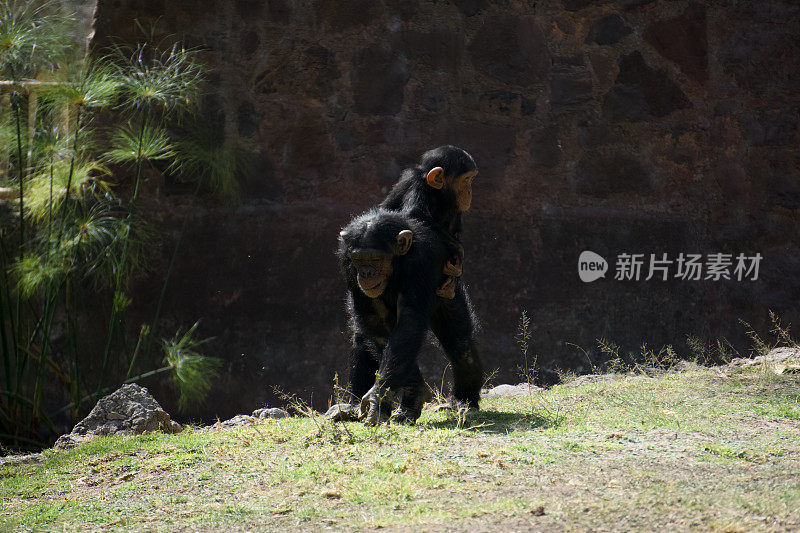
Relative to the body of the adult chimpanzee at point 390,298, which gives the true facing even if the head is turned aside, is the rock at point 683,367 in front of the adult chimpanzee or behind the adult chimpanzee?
behind

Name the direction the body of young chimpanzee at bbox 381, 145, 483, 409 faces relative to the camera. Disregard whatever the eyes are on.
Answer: to the viewer's right

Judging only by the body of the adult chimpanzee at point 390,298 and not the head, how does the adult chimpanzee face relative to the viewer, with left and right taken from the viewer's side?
facing the viewer and to the left of the viewer

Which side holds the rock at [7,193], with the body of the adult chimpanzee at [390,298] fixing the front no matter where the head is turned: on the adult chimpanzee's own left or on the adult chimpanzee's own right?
on the adult chimpanzee's own right

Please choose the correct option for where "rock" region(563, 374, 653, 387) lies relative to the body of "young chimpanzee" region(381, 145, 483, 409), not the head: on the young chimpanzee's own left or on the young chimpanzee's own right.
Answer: on the young chimpanzee's own left

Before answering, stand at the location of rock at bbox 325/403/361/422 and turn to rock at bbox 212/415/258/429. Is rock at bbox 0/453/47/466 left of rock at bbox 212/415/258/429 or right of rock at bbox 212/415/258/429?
left

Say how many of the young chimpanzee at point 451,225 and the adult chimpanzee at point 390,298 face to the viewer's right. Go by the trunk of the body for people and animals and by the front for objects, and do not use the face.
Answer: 1

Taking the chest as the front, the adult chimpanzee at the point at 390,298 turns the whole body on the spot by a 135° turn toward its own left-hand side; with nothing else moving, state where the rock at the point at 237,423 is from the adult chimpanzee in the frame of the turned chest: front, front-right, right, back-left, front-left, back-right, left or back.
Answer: back-left

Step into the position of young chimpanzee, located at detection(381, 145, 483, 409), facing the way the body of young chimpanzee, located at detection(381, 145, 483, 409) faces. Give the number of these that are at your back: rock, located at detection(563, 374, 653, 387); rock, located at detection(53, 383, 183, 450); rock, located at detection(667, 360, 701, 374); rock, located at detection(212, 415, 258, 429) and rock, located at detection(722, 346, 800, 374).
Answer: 2

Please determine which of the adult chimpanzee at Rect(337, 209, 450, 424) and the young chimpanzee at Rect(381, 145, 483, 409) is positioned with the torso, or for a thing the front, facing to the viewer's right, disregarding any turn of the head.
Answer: the young chimpanzee at Rect(381, 145, 483, 409)
